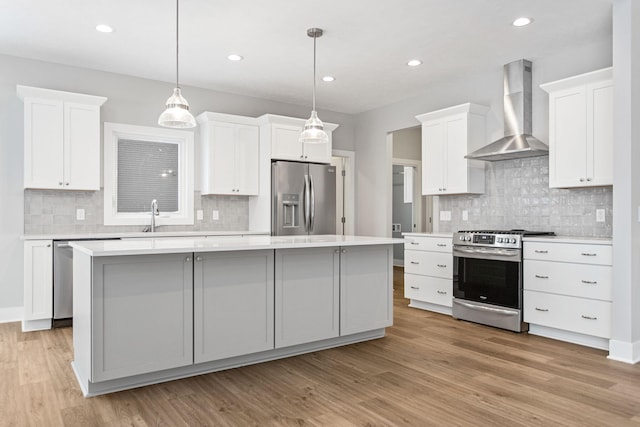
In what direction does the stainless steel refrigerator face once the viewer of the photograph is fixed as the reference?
facing the viewer and to the right of the viewer

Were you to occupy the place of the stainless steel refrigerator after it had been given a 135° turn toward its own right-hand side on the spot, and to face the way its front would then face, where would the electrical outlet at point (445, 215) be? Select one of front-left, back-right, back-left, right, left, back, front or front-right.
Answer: back

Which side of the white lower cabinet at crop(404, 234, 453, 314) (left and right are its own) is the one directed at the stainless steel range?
left

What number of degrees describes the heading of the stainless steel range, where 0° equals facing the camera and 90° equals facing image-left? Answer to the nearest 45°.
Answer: approximately 45°

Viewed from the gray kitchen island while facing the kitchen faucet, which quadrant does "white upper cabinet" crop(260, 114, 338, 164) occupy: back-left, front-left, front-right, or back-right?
front-right

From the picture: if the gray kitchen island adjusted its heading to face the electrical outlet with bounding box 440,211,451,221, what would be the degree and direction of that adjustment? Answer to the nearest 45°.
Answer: approximately 90° to its left

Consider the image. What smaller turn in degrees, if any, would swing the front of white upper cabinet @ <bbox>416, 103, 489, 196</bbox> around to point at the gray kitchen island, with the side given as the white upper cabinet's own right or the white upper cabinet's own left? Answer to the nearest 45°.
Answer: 0° — it already faces it

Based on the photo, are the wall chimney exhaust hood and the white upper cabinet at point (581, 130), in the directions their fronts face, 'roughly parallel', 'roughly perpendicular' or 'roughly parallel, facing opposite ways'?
roughly parallel

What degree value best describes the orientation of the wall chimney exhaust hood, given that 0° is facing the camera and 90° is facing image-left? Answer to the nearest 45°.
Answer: approximately 45°

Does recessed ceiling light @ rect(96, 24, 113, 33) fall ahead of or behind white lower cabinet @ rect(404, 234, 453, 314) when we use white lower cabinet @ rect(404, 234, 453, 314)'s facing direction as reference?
ahead

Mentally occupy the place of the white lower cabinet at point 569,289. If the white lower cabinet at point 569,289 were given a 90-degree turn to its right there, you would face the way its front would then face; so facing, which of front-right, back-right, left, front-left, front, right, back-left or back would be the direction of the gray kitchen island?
left

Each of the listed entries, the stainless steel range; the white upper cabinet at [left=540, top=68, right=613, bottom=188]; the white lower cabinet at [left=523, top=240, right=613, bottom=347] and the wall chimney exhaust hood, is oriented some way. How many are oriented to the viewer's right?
0

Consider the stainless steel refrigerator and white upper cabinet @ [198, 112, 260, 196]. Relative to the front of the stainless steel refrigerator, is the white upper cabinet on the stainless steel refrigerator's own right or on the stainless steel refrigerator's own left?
on the stainless steel refrigerator's own right

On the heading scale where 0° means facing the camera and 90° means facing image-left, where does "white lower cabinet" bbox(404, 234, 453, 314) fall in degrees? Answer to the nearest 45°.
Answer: approximately 45°

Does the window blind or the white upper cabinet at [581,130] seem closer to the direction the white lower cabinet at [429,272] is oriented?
the window blind

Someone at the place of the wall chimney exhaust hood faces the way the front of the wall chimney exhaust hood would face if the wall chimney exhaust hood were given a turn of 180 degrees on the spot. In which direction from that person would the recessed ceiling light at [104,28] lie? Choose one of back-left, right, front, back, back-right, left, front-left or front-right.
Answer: back
